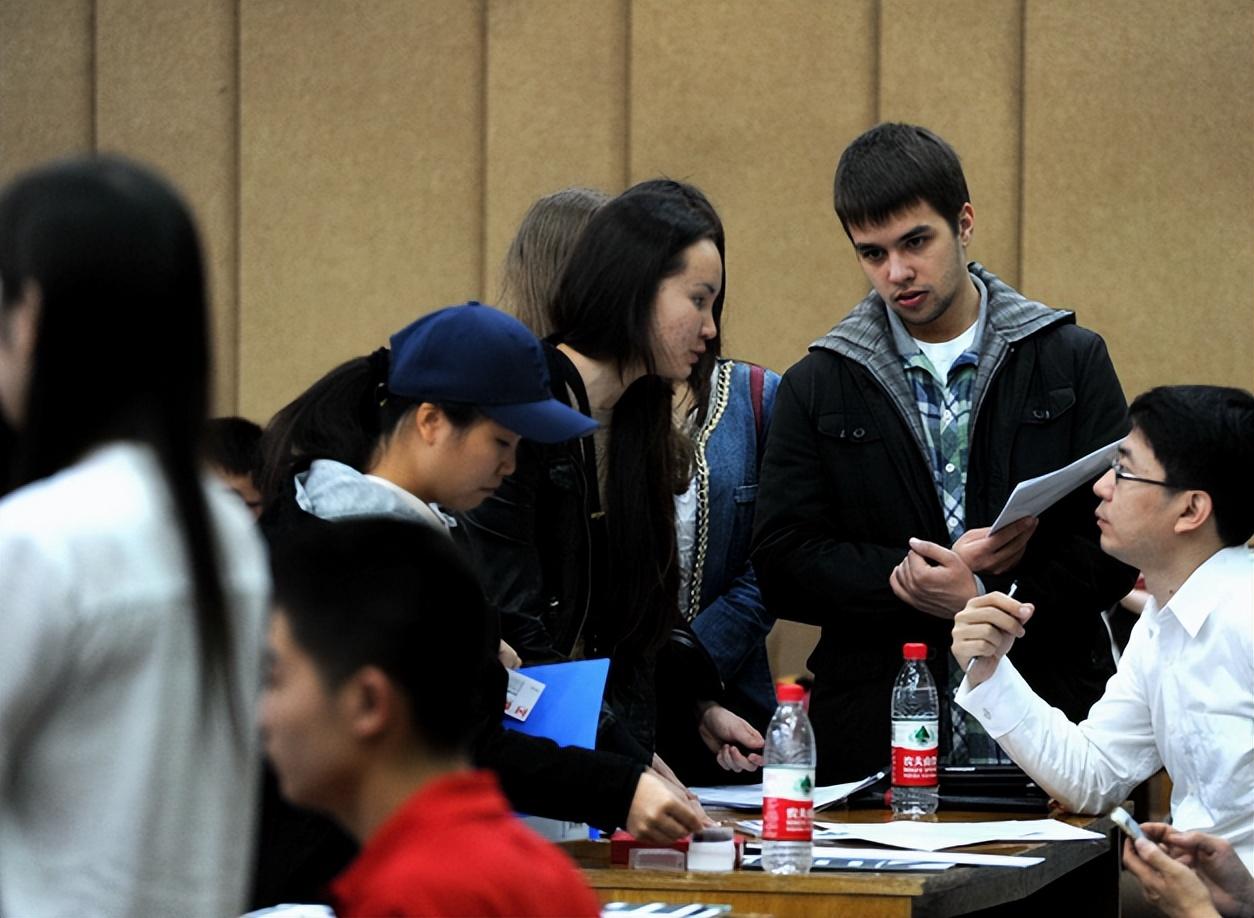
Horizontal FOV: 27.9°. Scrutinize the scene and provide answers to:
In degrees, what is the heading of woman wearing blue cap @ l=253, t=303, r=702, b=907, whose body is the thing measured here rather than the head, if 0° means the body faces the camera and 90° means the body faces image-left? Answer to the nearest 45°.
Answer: approximately 270°

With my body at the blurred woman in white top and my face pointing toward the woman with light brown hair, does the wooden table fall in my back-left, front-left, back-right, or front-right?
front-right

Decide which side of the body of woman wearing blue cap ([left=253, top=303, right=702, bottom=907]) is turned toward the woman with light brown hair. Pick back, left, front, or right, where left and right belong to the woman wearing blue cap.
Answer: left

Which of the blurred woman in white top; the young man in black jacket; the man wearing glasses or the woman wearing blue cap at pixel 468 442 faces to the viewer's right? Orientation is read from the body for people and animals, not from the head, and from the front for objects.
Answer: the woman wearing blue cap

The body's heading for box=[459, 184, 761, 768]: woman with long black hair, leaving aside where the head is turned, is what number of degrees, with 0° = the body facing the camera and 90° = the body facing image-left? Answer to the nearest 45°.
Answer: approximately 315°

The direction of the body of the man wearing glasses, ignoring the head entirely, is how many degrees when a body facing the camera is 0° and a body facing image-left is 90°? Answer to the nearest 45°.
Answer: approximately 90°

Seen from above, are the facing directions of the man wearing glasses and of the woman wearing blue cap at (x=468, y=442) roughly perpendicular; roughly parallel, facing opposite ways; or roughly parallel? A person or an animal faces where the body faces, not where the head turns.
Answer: roughly parallel, facing opposite ways

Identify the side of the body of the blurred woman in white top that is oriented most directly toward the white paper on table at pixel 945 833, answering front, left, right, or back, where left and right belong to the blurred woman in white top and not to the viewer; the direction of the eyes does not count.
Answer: right

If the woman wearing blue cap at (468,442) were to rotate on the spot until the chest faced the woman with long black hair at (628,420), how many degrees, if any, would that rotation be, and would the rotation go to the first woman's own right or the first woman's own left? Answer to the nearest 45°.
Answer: approximately 90° to the first woman's own left

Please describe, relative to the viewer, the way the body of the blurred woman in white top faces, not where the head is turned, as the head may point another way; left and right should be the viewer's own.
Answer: facing away from the viewer and to the left of the viewer

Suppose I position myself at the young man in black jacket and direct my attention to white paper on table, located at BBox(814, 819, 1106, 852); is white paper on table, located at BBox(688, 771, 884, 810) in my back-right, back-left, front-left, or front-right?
front-right

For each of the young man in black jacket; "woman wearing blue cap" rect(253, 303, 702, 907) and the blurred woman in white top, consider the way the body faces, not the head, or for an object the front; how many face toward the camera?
1

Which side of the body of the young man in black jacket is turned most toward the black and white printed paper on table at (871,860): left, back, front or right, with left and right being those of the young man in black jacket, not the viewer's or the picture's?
front

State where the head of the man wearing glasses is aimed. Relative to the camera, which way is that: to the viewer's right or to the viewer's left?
to the viewer's left

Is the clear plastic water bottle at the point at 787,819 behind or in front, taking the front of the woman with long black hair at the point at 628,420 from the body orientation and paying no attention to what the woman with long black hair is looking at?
in front
